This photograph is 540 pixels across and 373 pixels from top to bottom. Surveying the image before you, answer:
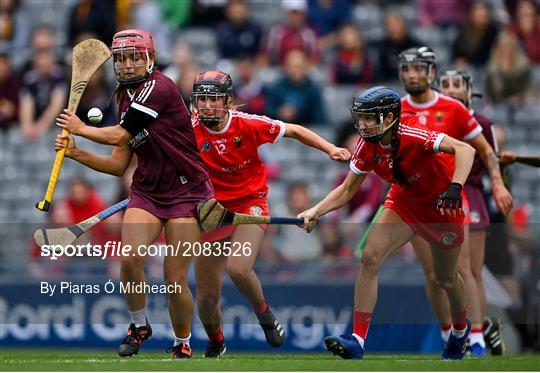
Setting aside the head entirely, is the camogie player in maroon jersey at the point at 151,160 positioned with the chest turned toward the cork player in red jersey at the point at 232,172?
no

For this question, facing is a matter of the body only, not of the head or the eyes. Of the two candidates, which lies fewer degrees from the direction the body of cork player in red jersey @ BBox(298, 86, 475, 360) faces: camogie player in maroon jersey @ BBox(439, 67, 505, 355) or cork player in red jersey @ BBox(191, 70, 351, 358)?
the cork player in red jersey

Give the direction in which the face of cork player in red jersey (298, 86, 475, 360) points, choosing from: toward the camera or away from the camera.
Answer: toward the camera

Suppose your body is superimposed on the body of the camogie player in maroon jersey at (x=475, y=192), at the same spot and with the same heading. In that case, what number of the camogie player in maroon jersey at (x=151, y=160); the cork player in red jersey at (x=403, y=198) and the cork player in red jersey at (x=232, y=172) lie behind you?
0

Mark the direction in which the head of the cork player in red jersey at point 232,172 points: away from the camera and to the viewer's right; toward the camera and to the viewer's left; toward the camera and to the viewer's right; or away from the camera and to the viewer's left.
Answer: toward the camera and to the viewer's left

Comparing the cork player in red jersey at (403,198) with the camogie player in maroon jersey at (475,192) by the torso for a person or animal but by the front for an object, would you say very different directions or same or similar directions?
same or similar directions

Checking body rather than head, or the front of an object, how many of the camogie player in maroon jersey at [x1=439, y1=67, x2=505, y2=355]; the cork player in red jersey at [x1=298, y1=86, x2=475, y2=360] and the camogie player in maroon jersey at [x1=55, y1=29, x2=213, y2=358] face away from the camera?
0

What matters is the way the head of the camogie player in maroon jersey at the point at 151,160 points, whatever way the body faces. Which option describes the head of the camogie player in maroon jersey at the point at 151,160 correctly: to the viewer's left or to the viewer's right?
to the viewer's left

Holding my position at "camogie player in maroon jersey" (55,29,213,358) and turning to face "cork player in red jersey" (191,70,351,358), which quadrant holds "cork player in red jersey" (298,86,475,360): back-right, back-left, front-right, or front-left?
front-right

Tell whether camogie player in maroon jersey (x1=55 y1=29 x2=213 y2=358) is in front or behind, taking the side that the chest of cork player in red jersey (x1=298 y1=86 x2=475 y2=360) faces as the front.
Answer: in front

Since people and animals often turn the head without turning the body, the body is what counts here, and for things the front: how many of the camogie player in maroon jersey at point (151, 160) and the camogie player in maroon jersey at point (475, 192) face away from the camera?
0

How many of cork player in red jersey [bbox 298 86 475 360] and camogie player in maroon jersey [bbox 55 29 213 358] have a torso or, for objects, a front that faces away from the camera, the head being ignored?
0

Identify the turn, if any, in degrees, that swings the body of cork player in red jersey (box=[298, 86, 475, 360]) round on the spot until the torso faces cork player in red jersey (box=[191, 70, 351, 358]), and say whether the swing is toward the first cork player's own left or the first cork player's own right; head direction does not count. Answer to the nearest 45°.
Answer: approximately 45° to the first cork player's own right

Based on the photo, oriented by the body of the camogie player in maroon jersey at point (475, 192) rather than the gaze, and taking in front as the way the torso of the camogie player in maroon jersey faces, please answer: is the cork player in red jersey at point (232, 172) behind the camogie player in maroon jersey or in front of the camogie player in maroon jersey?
in front
